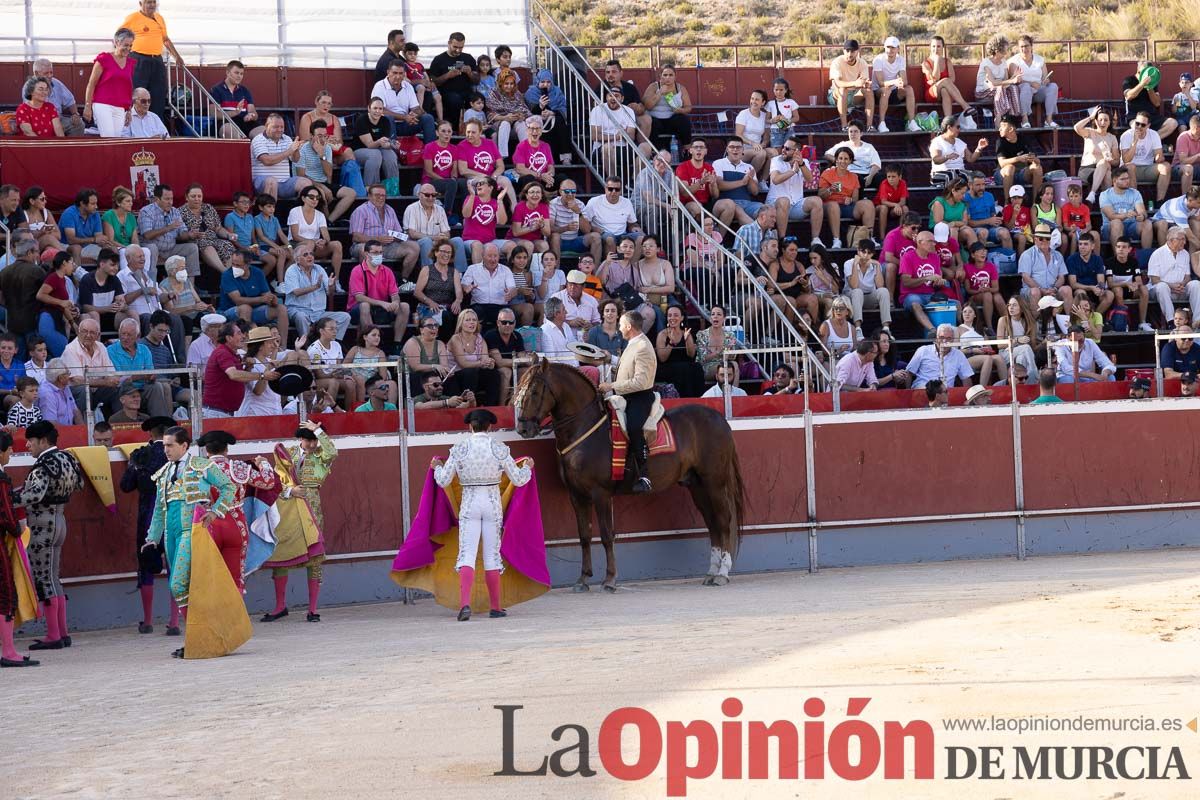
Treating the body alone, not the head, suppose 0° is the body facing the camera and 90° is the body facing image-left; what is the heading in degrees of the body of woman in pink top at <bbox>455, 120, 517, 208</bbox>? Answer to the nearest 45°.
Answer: approximately 0°

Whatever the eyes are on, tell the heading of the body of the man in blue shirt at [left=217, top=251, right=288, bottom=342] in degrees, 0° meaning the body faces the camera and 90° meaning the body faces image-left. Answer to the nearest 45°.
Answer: approximately 315°

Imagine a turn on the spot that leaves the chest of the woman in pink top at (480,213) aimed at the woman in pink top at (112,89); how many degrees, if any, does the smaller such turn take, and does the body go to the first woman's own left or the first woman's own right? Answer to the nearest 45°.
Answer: approximately 90° to the first woman's own right

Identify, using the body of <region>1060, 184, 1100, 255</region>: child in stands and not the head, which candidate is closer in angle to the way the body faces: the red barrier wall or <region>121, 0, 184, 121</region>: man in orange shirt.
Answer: the red barrier wall

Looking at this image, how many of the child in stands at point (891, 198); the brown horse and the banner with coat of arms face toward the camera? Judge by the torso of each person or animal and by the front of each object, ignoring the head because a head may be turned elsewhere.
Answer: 2

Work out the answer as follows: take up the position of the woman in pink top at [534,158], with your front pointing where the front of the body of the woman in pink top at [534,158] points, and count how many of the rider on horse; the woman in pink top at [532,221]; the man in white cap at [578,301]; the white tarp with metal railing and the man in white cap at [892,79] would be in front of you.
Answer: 3

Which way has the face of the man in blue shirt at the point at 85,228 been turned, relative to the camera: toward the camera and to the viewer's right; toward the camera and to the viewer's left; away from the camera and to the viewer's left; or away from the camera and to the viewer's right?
toward the camera and to the viewer's right

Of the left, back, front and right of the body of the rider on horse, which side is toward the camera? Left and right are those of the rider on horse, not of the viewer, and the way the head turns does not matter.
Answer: left

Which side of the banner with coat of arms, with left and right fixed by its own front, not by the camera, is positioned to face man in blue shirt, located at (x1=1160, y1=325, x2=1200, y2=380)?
left

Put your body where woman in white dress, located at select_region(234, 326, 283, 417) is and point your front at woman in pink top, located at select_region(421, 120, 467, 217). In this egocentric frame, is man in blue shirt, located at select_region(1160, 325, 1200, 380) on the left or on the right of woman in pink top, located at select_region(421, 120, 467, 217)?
right
